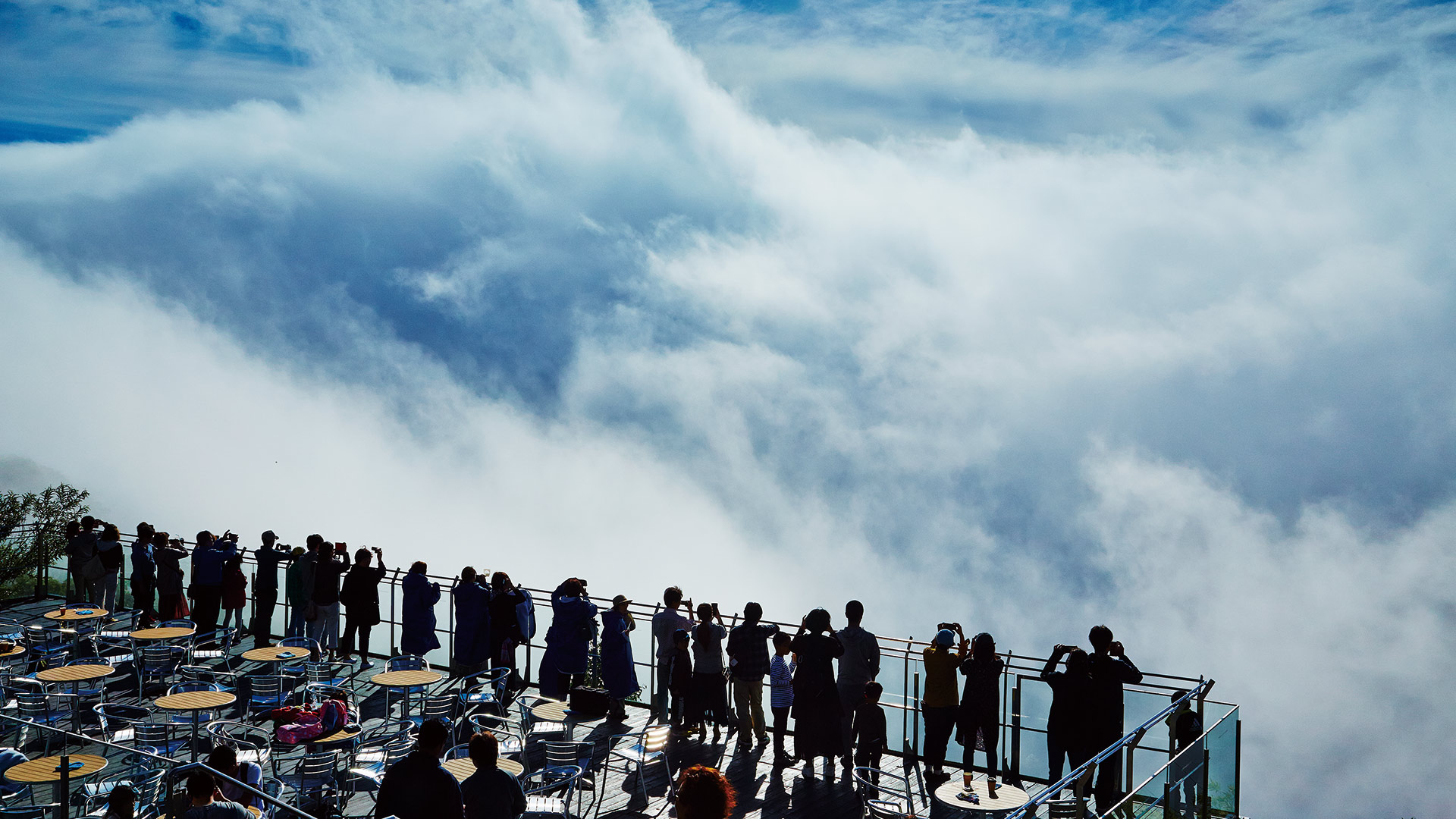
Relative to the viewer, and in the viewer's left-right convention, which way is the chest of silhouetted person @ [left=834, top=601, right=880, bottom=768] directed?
facing away from the viewer

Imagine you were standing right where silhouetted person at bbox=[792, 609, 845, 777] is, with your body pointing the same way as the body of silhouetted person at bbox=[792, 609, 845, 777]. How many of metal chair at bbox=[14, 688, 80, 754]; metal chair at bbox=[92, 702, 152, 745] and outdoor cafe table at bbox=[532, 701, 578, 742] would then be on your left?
3

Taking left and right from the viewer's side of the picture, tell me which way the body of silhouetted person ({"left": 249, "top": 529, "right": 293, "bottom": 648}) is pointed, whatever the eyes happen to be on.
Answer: facing away from the viewer and to the right of the viewer

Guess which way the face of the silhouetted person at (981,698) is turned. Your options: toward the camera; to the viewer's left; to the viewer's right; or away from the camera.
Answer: away from the camera

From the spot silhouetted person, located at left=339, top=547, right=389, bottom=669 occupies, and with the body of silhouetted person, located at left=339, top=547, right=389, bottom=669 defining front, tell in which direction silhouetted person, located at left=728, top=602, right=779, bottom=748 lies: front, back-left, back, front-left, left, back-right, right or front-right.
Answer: right

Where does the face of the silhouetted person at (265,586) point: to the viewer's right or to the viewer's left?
to the viewer's right

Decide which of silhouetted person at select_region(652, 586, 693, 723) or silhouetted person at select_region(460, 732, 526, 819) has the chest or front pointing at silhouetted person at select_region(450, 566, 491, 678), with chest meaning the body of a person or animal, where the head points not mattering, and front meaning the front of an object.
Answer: silhouetted person at select_region(460, 732, 526, 819)

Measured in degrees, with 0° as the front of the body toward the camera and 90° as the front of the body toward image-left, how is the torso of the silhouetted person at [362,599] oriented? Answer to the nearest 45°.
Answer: approximately 225°

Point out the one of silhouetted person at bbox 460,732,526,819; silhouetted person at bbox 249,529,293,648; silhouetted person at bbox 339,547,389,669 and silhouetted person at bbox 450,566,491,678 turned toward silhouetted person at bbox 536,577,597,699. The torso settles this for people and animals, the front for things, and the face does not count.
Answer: silhouetted person at bbox 460,732,526,819

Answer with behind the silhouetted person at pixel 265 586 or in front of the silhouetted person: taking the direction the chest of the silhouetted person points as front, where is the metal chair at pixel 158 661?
behind

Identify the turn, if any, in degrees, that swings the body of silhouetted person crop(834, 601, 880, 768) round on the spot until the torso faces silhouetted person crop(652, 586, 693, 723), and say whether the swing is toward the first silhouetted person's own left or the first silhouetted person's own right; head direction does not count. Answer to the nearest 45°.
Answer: approximately 45° to the first silhouetted person's own left

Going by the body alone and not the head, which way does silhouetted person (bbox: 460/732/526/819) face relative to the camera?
away from the camera

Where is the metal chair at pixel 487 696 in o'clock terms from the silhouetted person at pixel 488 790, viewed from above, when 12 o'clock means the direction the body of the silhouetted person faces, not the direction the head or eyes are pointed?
The metal chair is roughly at 12 o'clock from the silhouetted person.

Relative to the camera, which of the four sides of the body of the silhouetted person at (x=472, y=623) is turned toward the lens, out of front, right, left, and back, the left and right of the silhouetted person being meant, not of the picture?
back

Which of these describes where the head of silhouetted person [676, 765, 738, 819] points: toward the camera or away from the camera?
away from the camera

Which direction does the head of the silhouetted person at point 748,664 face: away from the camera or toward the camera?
away from the camera

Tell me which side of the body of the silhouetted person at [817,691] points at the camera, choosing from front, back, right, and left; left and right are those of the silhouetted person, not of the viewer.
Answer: back
